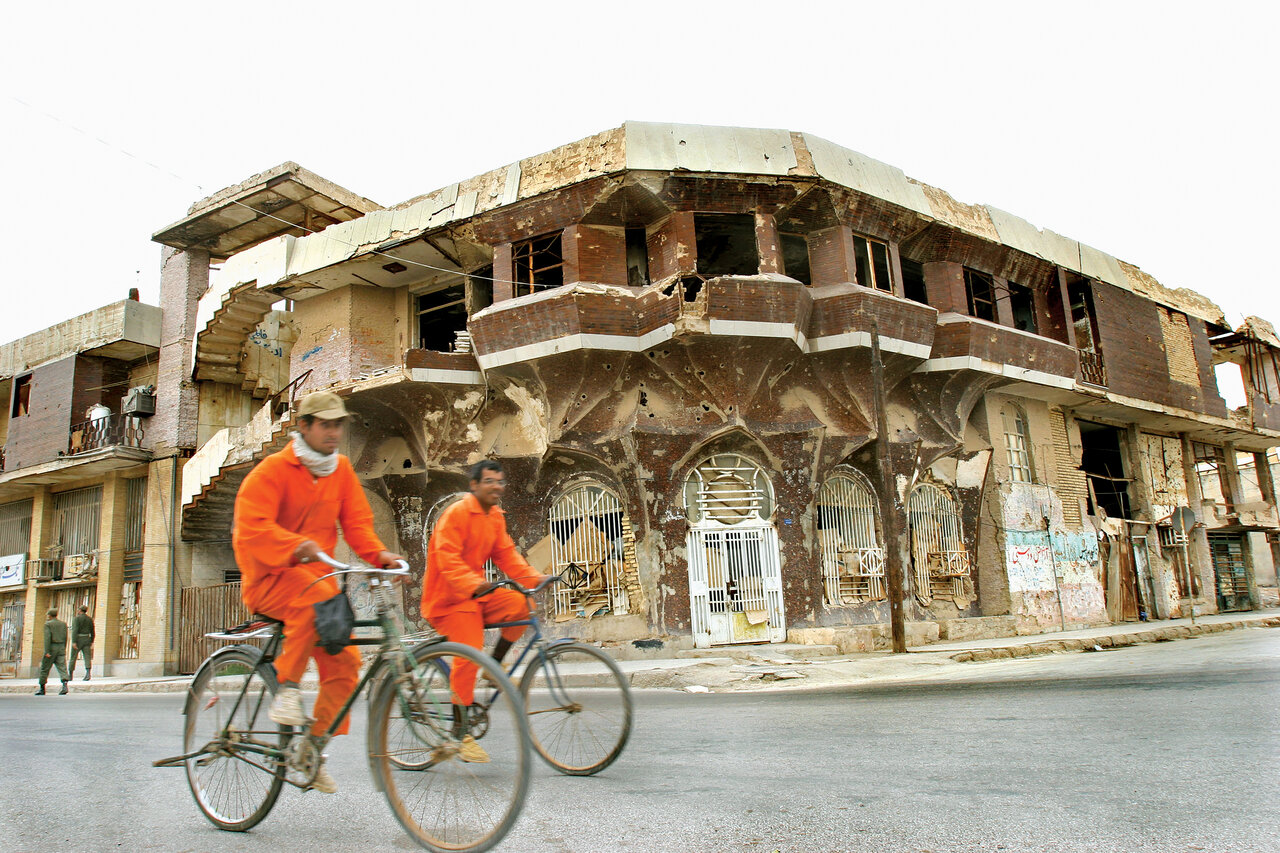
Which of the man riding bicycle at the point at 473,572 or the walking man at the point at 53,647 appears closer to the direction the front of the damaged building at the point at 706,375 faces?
the man riding bicycle

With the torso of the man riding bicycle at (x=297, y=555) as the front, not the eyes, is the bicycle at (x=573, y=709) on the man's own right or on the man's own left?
on the man's own left

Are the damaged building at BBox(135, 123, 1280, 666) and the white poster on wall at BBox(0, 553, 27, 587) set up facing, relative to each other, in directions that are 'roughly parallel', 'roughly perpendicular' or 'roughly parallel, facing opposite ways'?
roughly parallel

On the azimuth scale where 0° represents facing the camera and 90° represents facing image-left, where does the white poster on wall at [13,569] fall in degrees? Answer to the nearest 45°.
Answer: approximately 45°

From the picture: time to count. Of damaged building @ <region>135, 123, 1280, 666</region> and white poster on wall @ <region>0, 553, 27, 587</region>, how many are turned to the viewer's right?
0

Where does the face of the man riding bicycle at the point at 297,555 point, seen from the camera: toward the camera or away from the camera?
toward the camera

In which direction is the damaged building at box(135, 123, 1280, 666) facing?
toward the camera

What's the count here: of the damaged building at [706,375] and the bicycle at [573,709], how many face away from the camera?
0

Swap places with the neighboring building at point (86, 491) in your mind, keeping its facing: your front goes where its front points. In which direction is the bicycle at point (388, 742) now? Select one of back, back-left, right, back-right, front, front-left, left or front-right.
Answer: front-left
